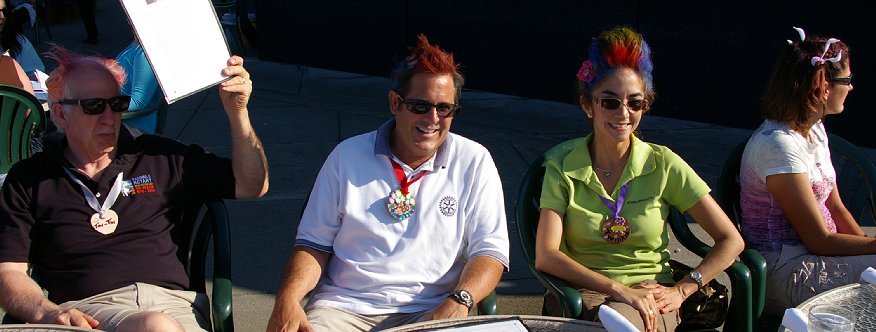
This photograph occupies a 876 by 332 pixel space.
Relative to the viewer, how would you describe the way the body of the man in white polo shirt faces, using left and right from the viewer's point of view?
facing the viewer

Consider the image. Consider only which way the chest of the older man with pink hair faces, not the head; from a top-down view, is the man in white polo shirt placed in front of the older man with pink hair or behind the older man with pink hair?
in front

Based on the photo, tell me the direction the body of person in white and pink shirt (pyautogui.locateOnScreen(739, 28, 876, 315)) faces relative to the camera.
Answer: to the viewer's right

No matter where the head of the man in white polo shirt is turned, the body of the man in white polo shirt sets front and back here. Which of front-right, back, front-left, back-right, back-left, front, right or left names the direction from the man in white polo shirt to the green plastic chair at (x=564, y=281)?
left

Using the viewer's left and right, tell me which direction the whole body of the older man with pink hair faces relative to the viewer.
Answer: facing the viewer and to the right of the viewer

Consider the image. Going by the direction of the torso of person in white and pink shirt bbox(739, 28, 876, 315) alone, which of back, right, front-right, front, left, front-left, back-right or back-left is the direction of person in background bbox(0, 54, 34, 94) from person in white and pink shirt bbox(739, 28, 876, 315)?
back

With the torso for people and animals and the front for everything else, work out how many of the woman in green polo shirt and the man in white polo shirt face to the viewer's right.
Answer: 0

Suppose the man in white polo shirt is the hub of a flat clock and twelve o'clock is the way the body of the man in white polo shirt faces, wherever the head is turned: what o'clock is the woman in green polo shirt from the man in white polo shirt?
The woman in green polo shirt is roughly at 9 o'clock from the man in white polo shirt.

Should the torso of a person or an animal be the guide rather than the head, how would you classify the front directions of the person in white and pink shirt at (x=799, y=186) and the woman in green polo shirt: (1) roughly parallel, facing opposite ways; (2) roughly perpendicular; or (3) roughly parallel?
roughly perpendicular

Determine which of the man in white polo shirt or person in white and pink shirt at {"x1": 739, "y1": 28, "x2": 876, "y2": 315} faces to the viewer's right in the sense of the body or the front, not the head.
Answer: the person in white and pink shirt
